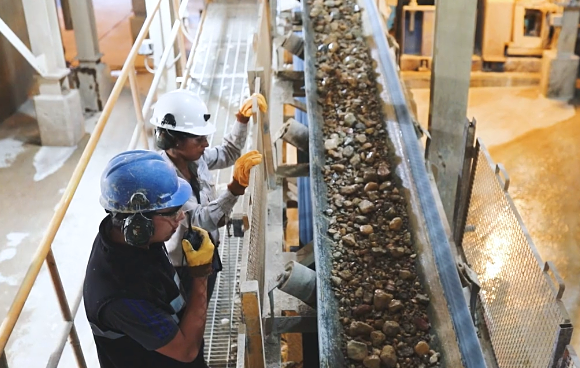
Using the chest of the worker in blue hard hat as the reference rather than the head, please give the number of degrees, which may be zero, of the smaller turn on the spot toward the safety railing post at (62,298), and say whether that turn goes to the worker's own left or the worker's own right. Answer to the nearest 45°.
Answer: approximately 135° to the worker's own left

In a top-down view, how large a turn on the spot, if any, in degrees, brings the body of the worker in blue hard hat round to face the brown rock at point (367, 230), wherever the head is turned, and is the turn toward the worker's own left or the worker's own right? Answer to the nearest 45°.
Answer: approximately 45° to the worker's own left

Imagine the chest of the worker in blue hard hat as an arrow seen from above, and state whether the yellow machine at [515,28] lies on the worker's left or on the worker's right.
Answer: on the worker's left

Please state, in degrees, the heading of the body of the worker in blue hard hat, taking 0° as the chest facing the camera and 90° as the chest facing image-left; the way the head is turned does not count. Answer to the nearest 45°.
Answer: approximately 270°

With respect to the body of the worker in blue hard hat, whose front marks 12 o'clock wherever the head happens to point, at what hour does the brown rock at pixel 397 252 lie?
The brown rock is roughly at 11 o'clock from the worker in blue hard hat.

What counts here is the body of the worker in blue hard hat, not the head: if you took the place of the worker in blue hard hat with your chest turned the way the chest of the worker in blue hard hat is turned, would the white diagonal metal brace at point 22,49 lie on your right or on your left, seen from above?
on your left

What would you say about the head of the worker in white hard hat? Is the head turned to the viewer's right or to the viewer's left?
to the viewer's right

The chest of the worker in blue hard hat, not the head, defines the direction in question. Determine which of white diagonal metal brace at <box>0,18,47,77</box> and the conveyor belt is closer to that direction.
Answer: the conveyor belt

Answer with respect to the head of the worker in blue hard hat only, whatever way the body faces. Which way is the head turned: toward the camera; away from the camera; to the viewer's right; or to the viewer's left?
to the viewer's right
